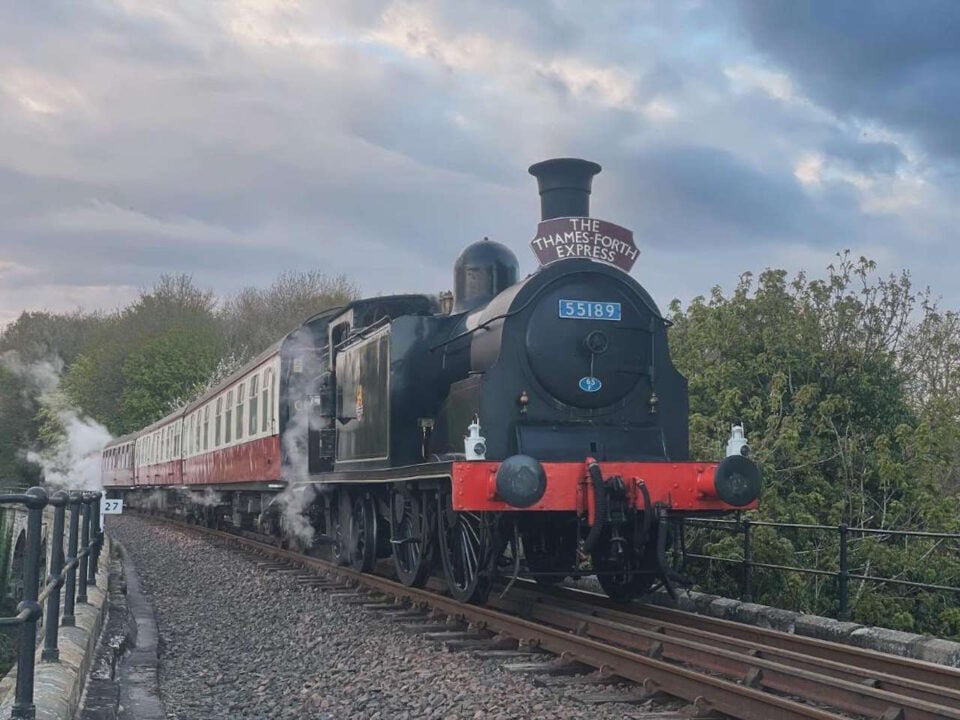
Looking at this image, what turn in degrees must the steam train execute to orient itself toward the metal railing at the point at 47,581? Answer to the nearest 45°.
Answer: approximately 90° to its right

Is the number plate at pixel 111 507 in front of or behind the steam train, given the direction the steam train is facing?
behind

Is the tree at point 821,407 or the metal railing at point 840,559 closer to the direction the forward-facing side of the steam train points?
the metal railing

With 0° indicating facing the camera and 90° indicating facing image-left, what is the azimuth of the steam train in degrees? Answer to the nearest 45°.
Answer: approximately 315°

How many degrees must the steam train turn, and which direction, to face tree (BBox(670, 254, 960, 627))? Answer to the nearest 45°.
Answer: approximately 90° to its left
